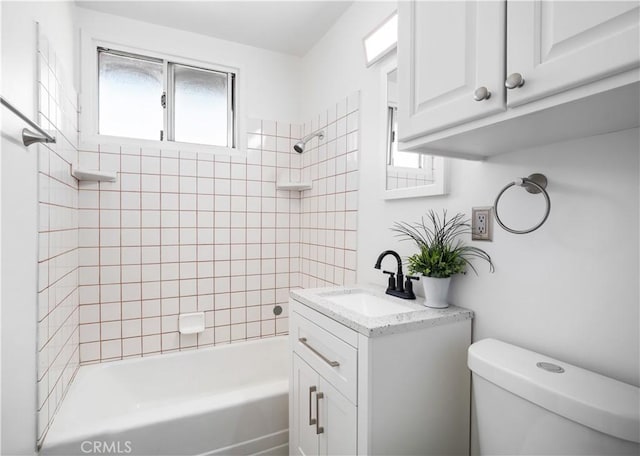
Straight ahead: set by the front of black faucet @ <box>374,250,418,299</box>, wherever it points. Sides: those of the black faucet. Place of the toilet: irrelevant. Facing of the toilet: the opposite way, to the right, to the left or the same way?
the same way

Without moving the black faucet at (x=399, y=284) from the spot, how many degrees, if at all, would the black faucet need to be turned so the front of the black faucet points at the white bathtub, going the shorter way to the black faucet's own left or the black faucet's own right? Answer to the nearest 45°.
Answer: approximately 45° to the black faucet's own right

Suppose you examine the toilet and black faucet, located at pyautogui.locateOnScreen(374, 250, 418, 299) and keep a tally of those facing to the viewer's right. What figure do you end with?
0

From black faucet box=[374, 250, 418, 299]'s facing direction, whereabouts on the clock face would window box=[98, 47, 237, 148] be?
The window is roughly at 2 o'clock from the black faucet.

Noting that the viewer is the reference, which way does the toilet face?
facing the viewer and to the left of the viewer

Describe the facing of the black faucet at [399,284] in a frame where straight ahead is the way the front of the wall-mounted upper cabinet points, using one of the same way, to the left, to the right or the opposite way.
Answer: the same way

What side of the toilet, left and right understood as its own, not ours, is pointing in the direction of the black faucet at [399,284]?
right
